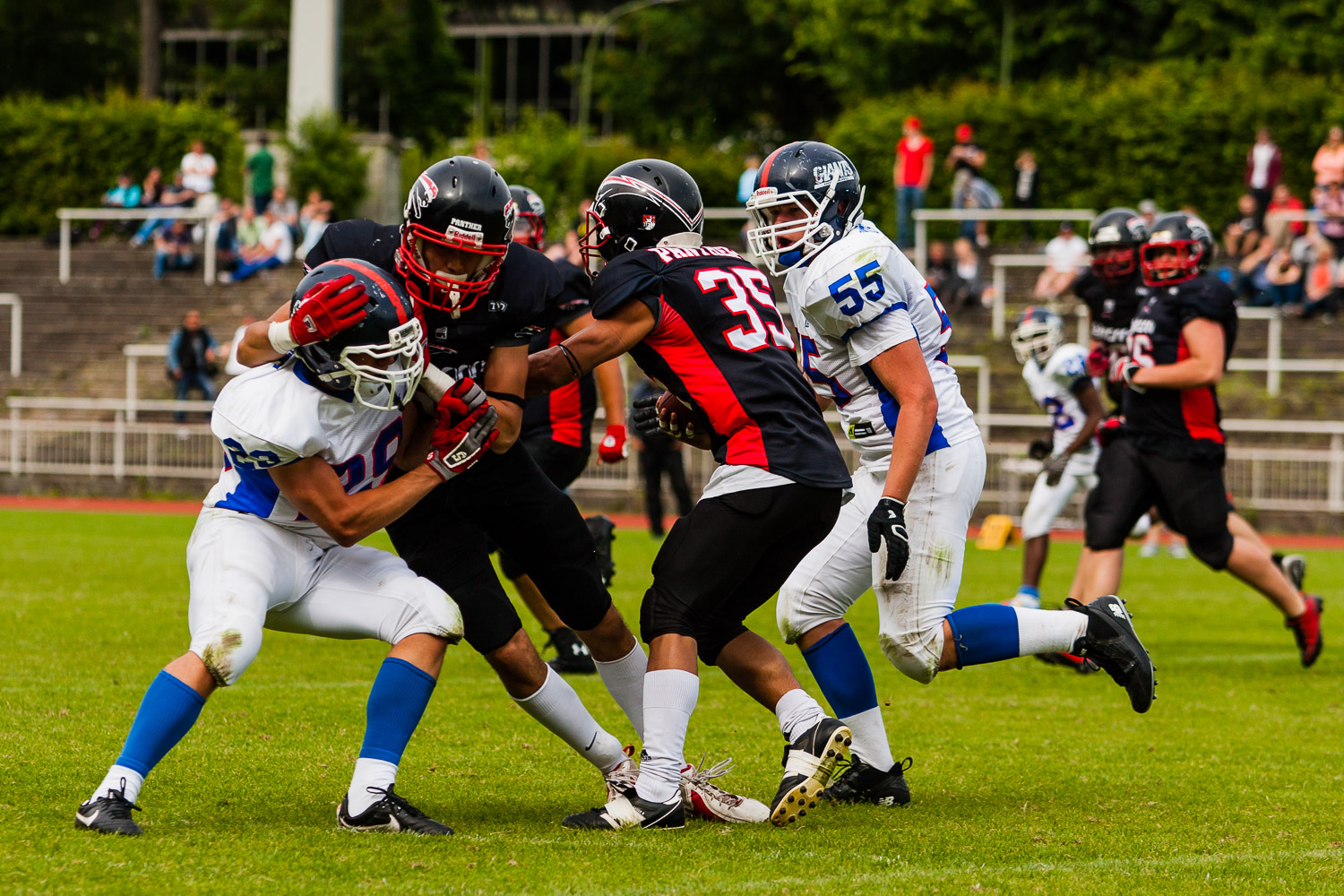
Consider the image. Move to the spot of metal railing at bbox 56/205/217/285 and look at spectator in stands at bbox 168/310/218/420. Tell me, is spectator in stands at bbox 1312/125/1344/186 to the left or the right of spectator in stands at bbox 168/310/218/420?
left

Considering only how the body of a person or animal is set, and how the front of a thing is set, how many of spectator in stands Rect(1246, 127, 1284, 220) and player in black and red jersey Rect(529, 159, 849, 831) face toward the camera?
1

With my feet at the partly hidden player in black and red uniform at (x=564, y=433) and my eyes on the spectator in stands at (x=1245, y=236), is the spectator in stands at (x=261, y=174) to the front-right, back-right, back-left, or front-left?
front-left

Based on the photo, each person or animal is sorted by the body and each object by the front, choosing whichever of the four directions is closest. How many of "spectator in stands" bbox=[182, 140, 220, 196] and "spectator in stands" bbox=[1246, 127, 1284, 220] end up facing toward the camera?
2

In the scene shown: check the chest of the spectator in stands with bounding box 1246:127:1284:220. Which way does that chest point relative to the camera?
toward the camera

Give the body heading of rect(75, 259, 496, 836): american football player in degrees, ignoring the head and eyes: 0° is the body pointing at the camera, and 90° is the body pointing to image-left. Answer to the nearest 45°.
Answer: approximately 315°

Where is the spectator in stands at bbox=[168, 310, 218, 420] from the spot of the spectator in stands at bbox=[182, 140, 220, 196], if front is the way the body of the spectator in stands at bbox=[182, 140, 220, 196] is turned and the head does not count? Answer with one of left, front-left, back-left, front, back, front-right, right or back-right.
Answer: front

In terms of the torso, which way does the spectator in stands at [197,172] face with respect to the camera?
toward the camera

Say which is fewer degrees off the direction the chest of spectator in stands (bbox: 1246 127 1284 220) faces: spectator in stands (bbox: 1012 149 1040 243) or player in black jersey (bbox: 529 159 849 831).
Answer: the player in black jersey

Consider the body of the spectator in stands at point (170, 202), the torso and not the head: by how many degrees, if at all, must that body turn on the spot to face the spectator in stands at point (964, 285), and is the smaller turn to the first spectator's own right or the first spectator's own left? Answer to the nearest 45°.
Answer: approximately 90° to the first spectator's own left

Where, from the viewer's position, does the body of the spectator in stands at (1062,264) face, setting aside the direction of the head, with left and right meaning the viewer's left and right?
facing the viewer and to the left of the viewer

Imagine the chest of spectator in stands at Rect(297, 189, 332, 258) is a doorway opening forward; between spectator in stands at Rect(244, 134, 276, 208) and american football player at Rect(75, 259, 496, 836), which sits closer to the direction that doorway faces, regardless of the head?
the american football player

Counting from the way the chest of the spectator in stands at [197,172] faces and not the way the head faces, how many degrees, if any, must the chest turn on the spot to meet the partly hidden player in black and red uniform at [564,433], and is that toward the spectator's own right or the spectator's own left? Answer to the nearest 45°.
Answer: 0° — they already face them

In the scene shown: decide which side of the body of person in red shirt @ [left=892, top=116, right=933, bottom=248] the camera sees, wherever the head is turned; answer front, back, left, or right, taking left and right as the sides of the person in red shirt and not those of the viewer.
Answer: front
